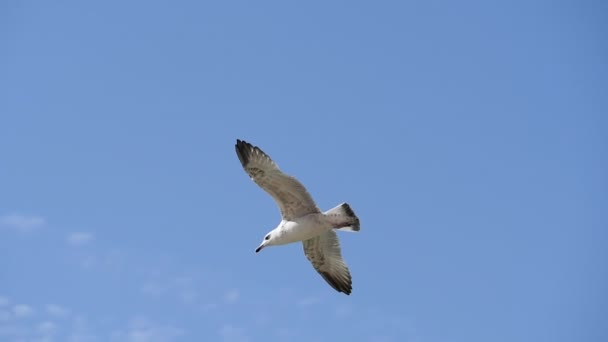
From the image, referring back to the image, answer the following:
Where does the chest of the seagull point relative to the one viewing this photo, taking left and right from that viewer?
facing to the left of the viewer
